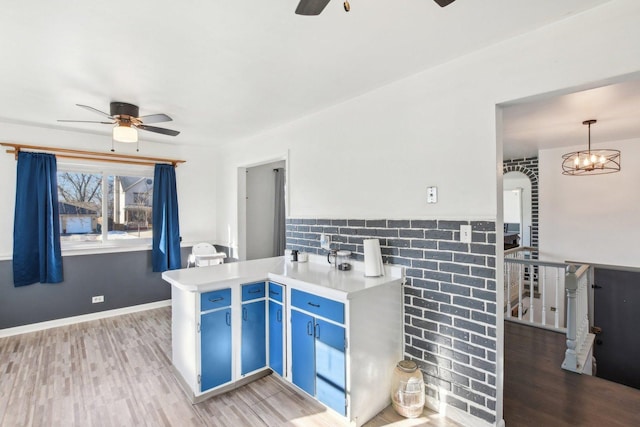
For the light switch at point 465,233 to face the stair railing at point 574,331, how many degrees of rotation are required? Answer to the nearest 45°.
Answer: approximately 135° to its left

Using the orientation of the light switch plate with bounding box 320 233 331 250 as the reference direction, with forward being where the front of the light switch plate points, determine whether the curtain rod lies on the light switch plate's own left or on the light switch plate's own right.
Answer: on the light switch plate's own right

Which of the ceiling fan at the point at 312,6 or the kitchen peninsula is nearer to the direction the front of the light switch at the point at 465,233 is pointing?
the ceiling fan

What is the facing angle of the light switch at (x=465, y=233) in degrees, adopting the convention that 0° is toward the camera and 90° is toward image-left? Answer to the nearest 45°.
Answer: approximately 0°

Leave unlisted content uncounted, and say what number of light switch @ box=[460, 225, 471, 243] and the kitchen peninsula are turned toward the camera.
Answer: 2
